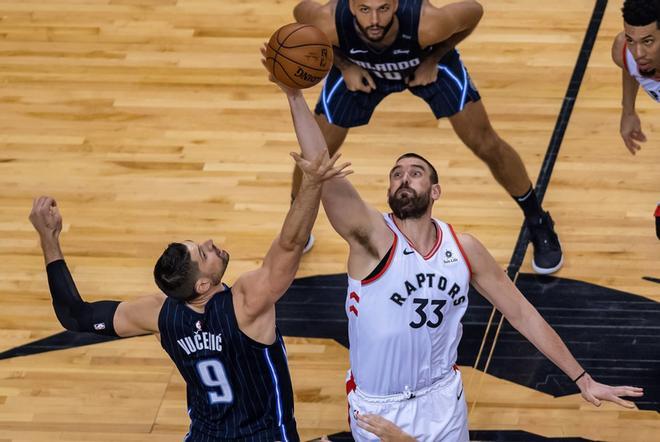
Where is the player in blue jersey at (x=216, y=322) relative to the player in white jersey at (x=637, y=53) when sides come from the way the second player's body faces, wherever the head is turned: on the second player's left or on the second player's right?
on the second player's right

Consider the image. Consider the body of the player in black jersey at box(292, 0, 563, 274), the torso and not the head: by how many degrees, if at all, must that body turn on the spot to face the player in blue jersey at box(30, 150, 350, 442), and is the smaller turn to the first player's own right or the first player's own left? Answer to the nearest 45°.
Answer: approximately 45° to the first player's own right

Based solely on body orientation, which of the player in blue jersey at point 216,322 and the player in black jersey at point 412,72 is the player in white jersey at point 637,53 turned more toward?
the player in blue jersey

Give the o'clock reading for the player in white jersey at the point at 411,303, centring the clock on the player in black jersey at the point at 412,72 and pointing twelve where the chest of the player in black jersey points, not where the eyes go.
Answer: The player in white jersey is roughly at 12 o'clock from the player in black jersey.

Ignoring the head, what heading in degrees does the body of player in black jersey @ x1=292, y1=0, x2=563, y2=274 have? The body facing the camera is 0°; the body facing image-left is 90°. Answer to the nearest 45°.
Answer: approximately 0°

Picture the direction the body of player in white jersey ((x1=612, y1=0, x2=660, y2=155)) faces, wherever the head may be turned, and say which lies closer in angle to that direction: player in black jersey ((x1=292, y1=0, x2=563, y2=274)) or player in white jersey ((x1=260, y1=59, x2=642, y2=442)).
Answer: the player in white jersey

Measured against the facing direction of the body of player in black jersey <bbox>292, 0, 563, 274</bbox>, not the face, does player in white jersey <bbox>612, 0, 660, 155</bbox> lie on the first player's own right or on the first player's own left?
on the first player's own left
